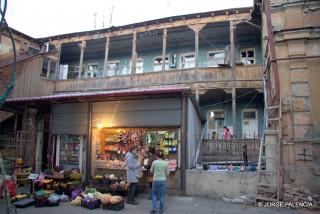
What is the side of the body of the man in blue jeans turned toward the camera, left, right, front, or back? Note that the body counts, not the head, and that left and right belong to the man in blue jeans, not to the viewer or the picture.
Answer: back

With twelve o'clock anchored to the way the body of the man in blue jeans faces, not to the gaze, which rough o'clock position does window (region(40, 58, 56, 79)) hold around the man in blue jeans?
The window is roughly at 11 o'clock from the man in blue jeans.

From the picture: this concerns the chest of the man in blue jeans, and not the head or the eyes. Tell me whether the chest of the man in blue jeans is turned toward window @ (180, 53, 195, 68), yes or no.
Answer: yes

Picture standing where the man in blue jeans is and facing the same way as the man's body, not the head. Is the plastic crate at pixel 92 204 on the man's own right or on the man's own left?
on the man's own left

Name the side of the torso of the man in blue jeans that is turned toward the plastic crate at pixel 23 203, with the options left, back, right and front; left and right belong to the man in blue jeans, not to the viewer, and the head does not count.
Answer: left

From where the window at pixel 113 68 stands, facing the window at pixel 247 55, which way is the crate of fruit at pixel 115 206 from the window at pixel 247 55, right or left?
right

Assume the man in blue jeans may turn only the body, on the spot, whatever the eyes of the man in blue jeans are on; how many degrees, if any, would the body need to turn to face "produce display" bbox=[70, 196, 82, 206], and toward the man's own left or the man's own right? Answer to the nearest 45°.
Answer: approximately 45° to the man's own left

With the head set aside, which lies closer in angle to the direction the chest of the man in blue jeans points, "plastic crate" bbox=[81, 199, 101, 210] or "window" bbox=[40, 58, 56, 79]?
the window

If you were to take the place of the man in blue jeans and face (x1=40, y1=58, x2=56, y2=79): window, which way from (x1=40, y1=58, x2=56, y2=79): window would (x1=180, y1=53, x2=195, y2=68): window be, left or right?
right
